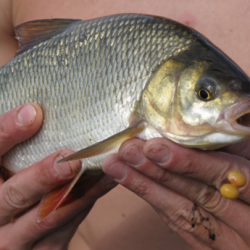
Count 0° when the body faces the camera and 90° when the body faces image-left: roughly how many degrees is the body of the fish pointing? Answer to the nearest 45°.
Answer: approximately 270°
